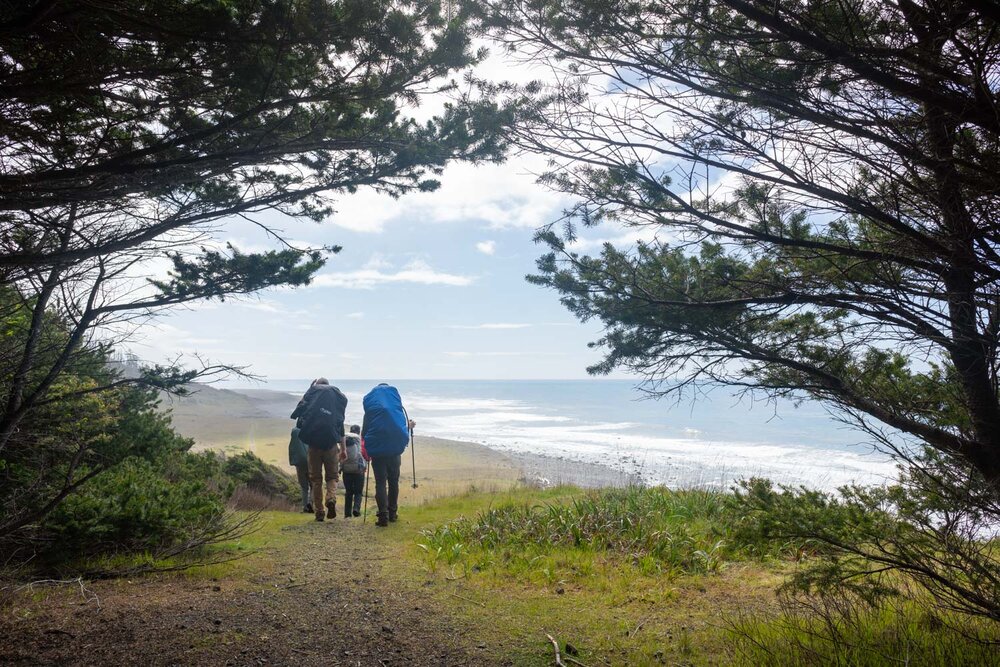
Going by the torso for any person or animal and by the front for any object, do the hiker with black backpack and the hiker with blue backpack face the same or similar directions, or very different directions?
same or similar directions

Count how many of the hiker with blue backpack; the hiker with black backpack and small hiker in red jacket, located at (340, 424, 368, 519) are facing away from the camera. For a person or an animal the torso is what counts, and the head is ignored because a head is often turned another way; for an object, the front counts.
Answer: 3

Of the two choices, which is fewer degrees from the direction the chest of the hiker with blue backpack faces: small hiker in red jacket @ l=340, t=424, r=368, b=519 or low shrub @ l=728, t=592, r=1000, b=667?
the small hiker in red jacket

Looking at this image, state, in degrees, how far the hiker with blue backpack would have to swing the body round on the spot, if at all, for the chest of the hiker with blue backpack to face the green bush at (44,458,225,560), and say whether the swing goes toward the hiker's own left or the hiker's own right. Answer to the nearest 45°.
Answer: approximately 135° to the hiker's own left

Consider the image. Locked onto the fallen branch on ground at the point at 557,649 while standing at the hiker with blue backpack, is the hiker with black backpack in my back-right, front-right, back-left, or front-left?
back-right

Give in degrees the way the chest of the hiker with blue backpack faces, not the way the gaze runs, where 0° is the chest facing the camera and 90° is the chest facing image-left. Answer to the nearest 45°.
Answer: approximately 180°

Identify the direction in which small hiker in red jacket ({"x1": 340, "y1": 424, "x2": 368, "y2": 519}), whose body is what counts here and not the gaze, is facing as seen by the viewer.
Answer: away from the camera

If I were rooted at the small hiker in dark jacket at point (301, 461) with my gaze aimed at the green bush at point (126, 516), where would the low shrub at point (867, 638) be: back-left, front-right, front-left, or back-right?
front-left

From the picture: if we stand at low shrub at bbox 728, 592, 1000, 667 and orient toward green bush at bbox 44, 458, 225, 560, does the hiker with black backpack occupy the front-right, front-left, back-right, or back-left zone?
front-right

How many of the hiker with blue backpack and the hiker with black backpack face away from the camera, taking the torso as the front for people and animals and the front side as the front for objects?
2

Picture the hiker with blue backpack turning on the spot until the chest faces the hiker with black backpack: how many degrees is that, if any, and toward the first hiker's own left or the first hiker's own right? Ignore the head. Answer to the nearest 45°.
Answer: approximately 45° to the first hiker's own left

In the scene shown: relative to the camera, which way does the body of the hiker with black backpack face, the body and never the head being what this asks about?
away from the camera

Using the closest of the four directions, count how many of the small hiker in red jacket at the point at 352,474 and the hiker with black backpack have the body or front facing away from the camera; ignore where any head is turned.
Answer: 2

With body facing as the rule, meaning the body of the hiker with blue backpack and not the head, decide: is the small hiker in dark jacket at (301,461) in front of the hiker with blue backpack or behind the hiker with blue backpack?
in front

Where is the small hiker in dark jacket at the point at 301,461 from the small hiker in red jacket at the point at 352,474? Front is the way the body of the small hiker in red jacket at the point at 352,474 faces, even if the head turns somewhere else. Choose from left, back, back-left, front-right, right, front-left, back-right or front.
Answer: front-left
